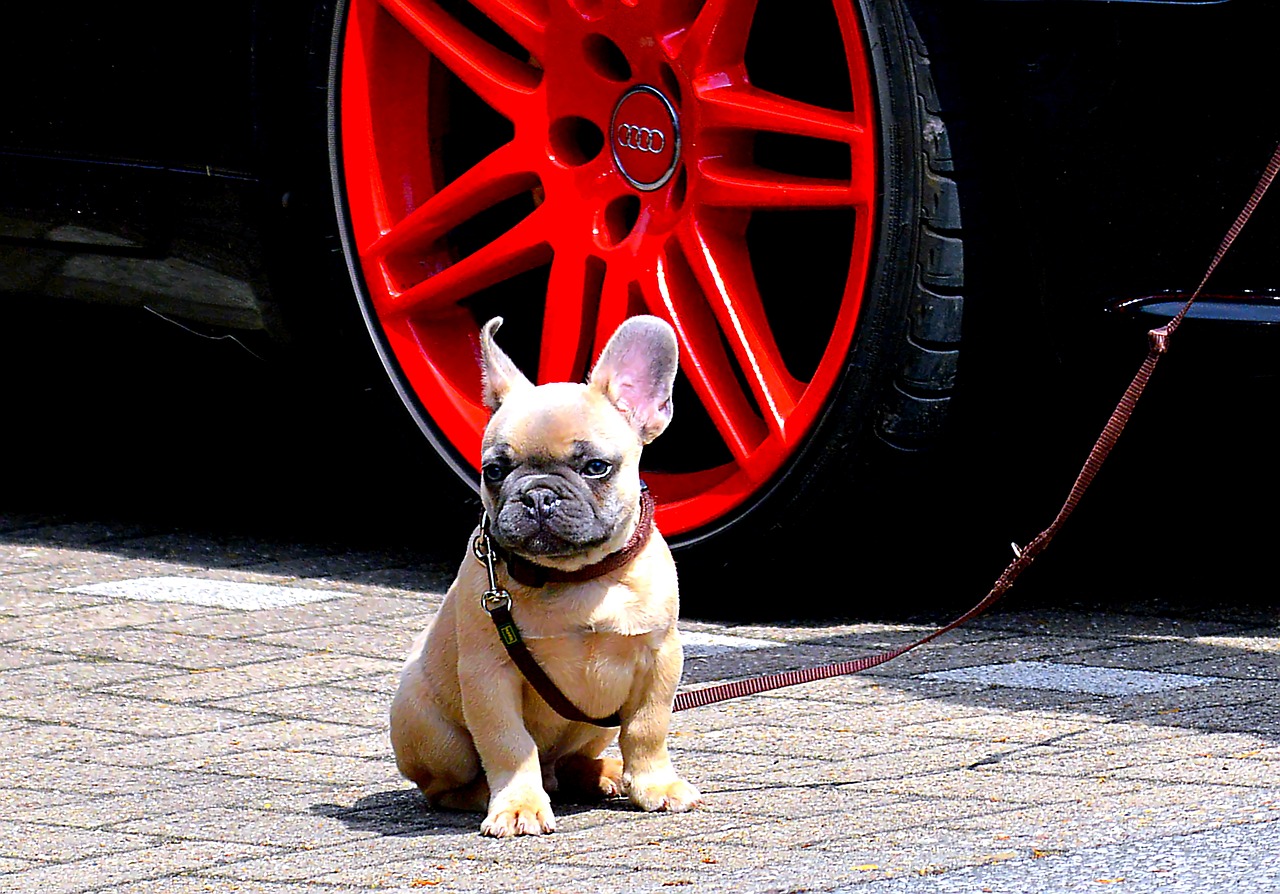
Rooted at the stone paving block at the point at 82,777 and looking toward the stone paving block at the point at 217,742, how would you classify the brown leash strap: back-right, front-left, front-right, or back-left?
front-right

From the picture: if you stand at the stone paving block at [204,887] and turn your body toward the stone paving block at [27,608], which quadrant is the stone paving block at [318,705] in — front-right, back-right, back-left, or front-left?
front-right

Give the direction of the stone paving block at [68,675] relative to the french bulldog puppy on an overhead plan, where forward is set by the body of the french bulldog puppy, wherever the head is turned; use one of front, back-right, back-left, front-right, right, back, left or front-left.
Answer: back

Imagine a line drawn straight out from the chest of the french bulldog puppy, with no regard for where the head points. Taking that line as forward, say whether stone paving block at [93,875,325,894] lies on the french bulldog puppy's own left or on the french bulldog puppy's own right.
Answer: on the french bulldog puppy's own right

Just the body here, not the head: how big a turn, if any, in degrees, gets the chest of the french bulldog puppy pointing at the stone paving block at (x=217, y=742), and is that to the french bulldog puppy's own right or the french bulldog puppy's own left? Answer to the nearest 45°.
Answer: approximately 180°

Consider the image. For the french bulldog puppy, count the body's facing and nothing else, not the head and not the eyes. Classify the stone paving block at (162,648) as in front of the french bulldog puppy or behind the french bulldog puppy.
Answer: behind

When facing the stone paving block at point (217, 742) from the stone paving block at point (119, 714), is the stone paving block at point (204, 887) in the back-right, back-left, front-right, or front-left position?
front-right

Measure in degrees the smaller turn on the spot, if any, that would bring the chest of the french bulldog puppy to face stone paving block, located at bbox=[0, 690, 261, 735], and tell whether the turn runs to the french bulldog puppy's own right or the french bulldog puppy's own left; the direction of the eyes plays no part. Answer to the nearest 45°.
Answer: approximately 180°

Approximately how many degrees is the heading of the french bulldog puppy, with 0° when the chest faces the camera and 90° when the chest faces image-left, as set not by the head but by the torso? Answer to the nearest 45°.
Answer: approximately 315°

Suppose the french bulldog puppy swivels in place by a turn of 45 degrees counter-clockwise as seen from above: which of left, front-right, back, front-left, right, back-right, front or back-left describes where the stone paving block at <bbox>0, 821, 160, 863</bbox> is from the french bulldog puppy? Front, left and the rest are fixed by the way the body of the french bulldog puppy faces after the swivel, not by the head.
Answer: back

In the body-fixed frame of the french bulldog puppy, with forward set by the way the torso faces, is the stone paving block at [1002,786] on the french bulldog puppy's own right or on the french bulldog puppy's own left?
on the french bulldog puppy's own left

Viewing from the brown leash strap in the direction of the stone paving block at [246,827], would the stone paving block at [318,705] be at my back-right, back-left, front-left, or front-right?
front-right

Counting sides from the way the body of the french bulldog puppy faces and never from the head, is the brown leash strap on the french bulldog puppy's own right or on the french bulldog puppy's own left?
on the french bulldog puppy's own left
